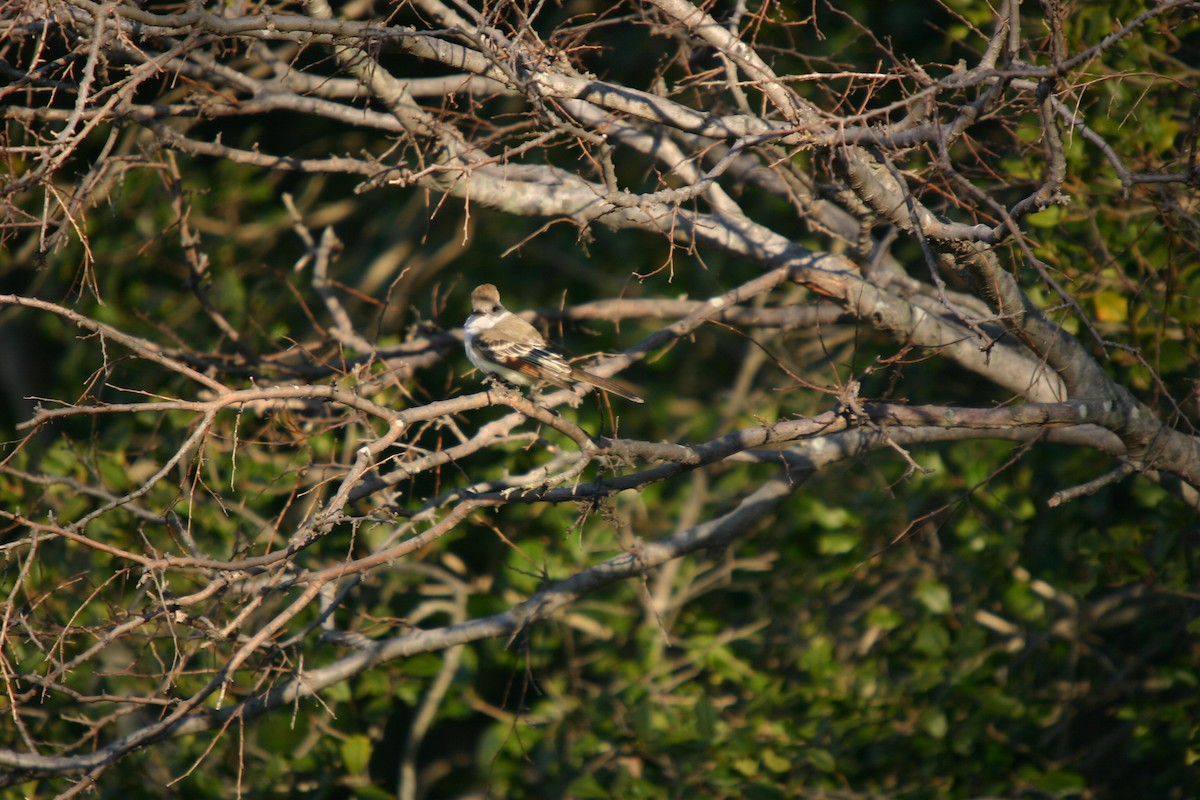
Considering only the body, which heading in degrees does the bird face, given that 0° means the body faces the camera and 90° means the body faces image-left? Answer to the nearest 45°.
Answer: approximately 90°
